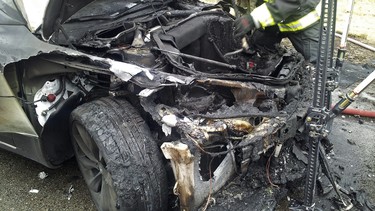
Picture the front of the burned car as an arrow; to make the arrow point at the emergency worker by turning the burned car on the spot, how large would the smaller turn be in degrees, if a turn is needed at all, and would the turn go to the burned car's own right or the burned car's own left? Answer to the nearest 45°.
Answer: approximately 90° to the burned car's own left

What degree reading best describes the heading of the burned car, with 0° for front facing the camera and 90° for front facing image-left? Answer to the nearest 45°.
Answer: approximately 315°
